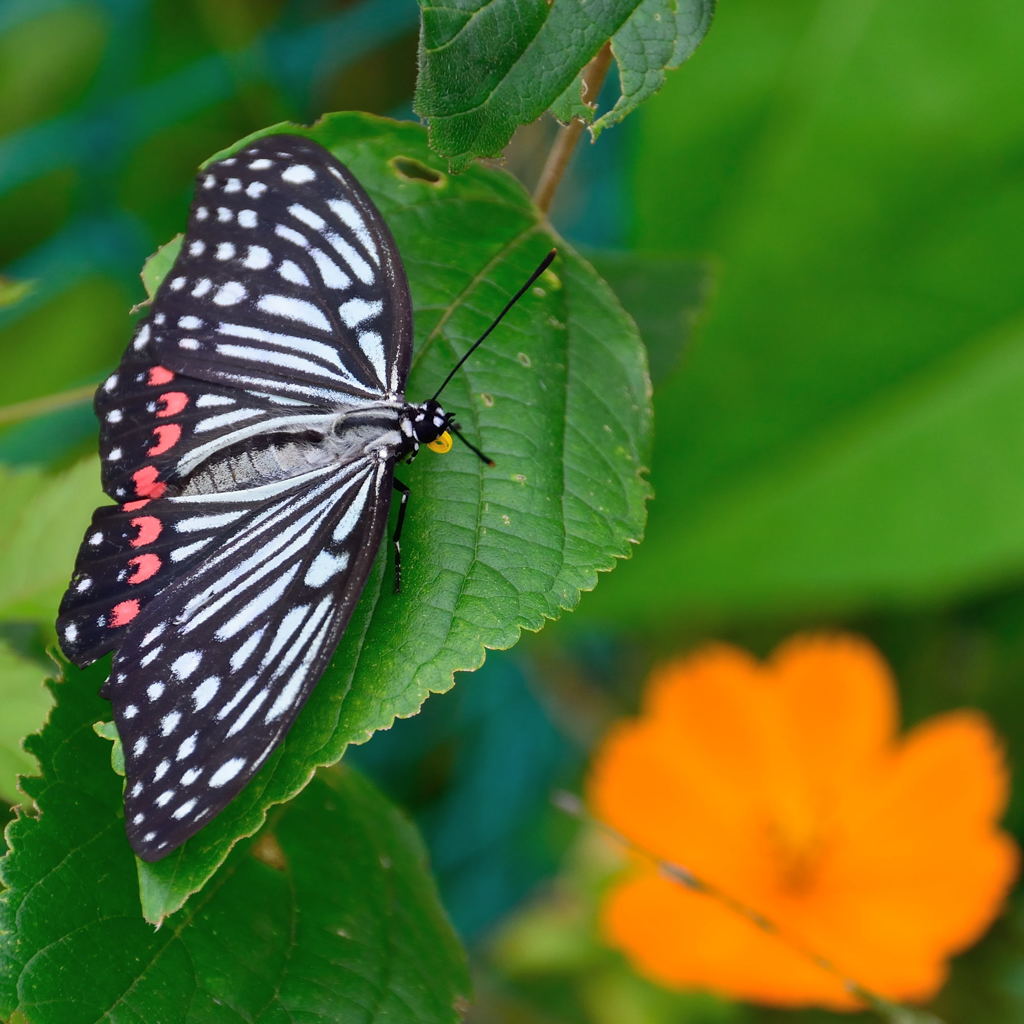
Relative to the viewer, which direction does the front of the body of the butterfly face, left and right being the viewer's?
facing to the right of the viewer
